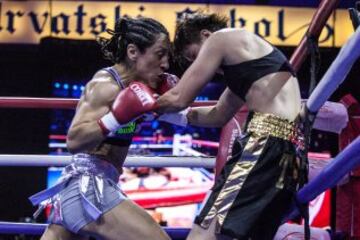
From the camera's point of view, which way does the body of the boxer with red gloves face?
to the viewer's right
